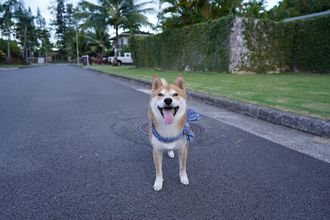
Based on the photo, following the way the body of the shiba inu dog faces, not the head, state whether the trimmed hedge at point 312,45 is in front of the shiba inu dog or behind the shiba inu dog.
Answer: behind

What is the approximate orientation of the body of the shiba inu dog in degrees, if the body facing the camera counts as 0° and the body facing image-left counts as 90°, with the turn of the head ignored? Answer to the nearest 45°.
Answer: approximately 0°

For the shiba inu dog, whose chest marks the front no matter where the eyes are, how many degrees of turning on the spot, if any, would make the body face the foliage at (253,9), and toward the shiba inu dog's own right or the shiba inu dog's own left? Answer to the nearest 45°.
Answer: approximately 180°

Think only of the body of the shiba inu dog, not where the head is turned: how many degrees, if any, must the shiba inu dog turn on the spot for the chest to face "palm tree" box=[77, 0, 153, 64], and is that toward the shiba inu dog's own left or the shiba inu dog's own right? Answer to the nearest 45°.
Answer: approximately 180°

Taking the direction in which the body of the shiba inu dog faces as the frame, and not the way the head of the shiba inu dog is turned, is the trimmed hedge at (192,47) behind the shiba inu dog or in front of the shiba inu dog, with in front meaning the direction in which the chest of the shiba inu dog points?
behind

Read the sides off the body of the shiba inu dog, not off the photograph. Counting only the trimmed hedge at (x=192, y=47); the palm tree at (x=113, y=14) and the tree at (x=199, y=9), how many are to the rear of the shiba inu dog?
3

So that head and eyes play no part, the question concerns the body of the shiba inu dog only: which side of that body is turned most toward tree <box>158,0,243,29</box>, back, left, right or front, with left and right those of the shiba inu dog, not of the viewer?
back

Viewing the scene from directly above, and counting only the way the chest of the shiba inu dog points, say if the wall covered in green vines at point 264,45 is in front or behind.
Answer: behind

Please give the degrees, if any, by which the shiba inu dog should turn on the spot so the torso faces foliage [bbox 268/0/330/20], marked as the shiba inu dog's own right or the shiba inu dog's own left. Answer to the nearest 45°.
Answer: approximately 135° to the shiba inu dog's own left
